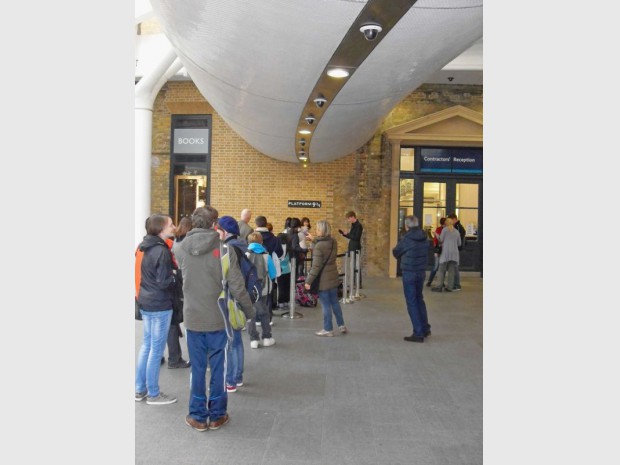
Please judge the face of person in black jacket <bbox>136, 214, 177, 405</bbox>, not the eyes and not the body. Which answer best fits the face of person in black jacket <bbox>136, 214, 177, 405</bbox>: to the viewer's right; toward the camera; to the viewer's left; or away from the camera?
to the viewer's right

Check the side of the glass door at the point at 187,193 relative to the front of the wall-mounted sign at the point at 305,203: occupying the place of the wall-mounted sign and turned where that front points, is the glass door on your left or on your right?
on your right

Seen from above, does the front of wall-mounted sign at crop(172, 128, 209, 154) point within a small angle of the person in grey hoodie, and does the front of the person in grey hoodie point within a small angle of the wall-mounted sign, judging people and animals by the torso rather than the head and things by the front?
yes

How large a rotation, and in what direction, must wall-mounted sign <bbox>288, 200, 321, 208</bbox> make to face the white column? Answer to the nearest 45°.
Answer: approximately 90° to its right

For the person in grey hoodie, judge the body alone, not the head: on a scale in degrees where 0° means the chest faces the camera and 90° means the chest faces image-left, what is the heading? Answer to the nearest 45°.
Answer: approximately 180°

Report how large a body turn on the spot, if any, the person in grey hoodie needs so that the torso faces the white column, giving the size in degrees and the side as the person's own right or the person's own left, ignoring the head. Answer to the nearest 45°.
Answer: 0° — they already face it
